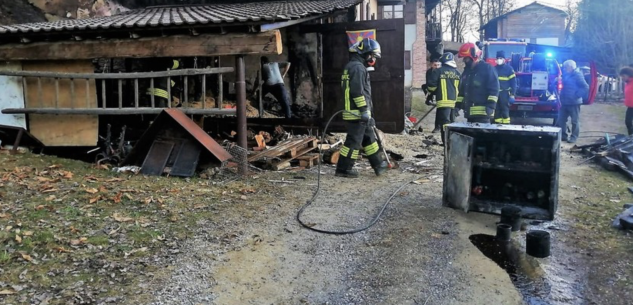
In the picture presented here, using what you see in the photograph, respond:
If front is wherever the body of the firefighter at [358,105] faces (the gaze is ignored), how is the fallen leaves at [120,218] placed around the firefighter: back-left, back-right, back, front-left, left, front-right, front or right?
back-right

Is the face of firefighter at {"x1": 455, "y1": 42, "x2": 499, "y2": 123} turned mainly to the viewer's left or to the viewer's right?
to the viewer's left

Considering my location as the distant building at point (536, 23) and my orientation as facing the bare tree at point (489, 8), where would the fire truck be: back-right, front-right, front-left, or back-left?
back-left

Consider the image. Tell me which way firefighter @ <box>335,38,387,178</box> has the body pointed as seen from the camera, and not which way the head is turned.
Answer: to the viewer's right

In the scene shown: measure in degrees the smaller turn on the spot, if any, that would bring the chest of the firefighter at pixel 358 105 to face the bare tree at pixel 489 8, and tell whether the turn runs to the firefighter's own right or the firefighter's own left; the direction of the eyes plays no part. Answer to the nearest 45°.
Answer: approximately 90° to the firefighter's own left

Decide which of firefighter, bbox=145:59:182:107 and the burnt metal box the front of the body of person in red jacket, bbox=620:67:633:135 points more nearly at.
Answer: the firefighter

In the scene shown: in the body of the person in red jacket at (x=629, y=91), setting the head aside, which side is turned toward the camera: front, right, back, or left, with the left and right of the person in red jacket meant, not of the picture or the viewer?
left

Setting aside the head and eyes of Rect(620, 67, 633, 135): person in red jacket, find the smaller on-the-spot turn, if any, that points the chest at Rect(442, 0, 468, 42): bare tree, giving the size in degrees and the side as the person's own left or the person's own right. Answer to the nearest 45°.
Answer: approximately 90° to the person's own right

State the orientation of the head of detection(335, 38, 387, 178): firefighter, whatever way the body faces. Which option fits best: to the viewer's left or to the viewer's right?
to the viewer's right

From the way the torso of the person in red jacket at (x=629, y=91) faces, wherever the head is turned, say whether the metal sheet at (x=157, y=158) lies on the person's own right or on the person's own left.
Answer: on the person's own left
